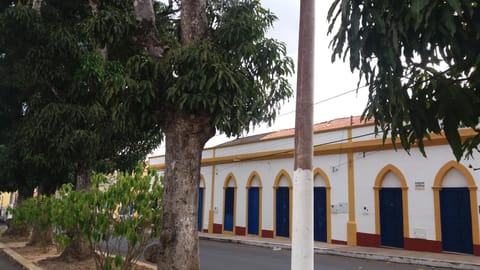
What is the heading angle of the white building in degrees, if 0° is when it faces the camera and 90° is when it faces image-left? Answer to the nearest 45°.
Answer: approximately 45°

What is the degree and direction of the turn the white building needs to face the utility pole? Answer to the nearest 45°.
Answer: approximately 45° to its left

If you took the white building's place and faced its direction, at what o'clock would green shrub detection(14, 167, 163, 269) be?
The green shrub is roughly at 11 o'clock from the white building.
